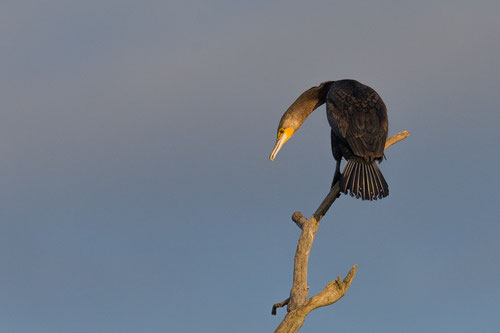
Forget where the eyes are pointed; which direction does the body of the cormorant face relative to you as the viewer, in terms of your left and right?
facing away from the viewer and to the left of the viewer

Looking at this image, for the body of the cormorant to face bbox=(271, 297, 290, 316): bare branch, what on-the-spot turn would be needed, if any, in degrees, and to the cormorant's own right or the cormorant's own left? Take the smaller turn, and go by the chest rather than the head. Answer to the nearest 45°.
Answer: approximately 45° to the cormorant's own left
